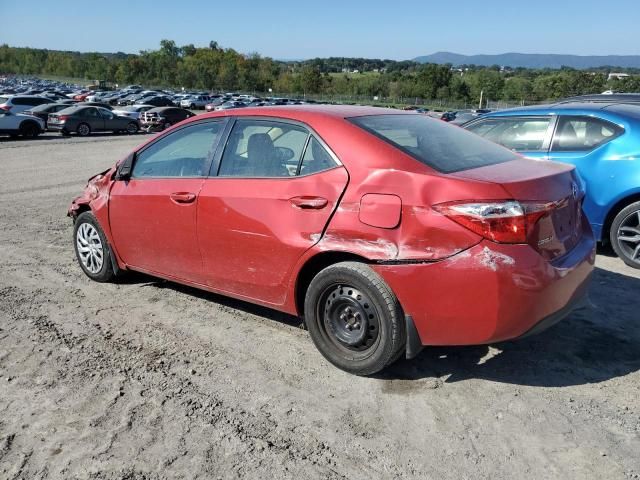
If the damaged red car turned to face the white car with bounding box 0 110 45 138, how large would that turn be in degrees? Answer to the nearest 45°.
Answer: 0° — it already faces it

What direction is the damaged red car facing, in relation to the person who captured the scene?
facing away from the viewer and to the left of the viewer

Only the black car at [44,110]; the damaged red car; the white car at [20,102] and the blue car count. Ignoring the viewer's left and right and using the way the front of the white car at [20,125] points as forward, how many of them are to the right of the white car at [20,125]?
2

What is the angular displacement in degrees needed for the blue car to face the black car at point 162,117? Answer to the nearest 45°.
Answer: approximately 45° to its right

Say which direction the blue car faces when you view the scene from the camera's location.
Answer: facing to the left of the viewer
